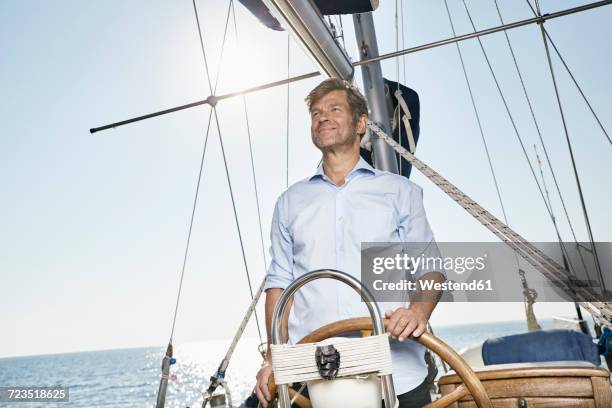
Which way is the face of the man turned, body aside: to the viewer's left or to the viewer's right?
to the viewer's left

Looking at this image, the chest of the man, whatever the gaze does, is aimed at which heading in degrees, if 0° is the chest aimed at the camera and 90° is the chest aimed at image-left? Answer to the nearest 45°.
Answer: approximately 0°
